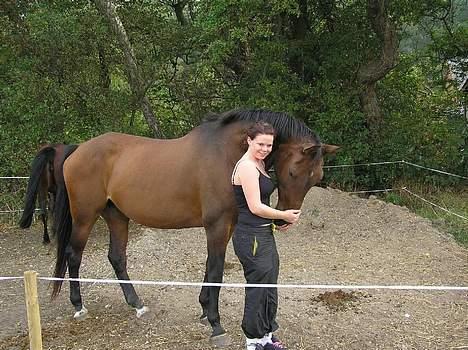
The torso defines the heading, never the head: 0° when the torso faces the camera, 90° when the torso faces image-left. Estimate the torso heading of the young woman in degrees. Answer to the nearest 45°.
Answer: approximately 270°

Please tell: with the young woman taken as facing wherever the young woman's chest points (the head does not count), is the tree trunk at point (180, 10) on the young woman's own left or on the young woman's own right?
on the young woman's own left

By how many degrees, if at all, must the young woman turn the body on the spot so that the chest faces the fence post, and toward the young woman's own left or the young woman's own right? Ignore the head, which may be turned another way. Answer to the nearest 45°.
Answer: approximately 135° to the young woman's own right
